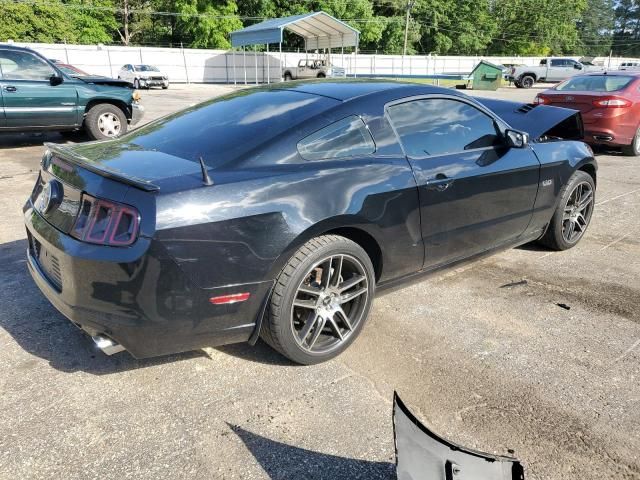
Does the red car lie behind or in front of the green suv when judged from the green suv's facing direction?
in front

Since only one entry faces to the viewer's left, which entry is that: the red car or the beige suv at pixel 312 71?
the beige suv

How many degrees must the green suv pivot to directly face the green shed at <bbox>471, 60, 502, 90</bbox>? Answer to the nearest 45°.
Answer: approximately 45° to its left

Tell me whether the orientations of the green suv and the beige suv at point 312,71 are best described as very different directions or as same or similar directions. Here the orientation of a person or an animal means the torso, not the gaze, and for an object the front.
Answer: very different directions

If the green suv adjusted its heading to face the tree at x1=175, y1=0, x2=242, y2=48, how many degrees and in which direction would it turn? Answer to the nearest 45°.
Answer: approximately 90° to its left

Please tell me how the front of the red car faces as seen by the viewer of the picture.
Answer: facing away from the viewer and to the right of the viewer

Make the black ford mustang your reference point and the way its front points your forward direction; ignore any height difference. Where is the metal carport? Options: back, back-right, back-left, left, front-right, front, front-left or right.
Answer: front-left

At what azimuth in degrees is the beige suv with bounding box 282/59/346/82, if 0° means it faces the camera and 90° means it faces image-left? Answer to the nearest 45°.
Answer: approximately 90°

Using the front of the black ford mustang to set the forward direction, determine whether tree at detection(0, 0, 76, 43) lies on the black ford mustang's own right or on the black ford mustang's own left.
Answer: on the black ford mustang's own left

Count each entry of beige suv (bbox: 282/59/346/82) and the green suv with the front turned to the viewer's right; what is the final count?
1

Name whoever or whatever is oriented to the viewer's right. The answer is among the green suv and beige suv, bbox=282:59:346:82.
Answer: the green suv

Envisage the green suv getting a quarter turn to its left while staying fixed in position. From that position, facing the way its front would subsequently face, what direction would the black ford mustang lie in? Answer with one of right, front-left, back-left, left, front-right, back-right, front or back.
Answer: back

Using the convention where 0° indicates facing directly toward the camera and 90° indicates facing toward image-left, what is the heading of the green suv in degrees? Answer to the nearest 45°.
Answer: approximately 270°

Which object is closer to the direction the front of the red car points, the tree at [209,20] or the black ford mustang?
the tree

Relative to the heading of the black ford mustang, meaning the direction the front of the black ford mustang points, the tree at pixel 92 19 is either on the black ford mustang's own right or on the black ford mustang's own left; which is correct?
on the black ford mustang's own left

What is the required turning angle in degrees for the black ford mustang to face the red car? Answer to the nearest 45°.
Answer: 0° — it already faces it
